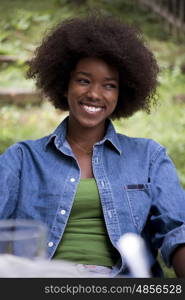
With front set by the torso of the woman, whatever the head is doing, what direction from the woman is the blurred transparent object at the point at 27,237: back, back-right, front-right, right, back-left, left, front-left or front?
front

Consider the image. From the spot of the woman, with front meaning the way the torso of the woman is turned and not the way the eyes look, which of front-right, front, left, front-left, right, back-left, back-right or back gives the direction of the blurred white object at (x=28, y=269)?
front

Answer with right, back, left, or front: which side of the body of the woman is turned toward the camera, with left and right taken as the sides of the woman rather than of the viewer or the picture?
front
